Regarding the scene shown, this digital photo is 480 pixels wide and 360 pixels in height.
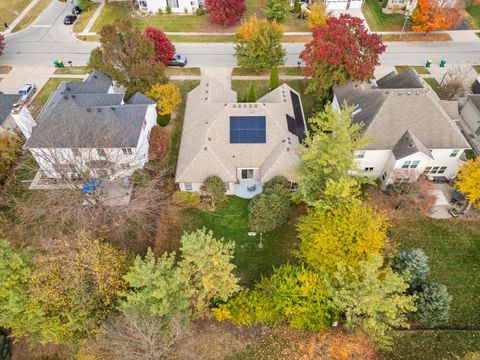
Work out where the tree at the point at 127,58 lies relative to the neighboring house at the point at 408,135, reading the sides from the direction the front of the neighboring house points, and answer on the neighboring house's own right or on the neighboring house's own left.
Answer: on the neighboring house's own left

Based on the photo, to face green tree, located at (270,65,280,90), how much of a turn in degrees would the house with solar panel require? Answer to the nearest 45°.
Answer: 0° — it already faces it

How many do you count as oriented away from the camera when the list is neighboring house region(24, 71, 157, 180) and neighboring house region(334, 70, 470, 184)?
2

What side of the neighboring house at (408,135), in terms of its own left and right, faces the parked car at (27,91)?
left

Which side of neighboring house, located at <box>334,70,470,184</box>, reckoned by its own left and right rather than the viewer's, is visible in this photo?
back

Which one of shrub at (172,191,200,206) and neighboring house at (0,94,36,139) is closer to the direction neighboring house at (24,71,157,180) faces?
the neighboring house

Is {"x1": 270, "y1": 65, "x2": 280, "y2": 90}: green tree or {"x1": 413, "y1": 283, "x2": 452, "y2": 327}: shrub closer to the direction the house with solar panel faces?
the green tree

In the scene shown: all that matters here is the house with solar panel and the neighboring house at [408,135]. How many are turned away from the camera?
2

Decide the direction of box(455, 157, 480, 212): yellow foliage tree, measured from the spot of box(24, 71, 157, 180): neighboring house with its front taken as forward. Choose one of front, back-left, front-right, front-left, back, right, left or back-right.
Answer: back-right

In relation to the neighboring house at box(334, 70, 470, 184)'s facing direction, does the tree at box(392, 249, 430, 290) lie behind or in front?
behind

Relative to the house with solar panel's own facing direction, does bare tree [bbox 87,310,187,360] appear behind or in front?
behind

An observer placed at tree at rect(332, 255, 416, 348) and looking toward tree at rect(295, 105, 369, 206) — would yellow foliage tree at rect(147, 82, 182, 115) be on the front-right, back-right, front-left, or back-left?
front-left

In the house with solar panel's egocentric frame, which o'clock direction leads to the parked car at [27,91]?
The parked car is roughly at 10 o'clock from the house with solar panel.

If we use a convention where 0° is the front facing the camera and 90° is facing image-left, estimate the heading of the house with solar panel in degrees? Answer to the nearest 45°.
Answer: approximately 180°

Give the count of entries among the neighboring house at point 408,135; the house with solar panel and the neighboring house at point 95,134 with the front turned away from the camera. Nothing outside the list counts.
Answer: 3

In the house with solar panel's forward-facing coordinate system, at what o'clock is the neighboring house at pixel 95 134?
The neighboring house is roughly at 9 o'clock from the house with solar panel.

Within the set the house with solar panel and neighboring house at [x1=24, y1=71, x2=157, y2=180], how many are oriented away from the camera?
2

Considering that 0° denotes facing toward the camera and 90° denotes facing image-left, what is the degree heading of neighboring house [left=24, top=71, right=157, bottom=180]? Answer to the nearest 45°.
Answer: approximately 180°
